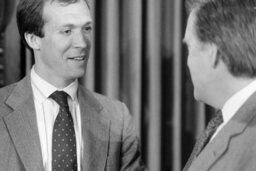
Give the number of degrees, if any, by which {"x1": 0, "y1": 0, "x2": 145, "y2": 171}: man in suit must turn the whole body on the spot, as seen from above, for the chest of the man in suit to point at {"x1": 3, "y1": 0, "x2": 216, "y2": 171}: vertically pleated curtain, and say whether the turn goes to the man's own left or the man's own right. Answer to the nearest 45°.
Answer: approximately 90° to the man's own left

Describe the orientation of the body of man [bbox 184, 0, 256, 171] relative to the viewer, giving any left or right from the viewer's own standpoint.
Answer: facing to the left of the viewer

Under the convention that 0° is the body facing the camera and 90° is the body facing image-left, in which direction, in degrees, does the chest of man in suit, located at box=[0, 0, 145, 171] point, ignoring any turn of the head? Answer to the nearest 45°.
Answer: approximately 315°

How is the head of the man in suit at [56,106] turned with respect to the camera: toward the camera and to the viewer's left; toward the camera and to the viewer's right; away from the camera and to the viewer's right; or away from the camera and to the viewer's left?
toward the camera and to the viewer's right
